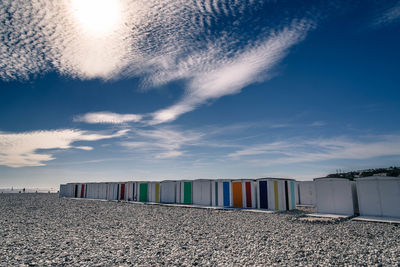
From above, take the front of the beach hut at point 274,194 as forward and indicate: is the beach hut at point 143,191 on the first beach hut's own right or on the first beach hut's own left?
on the first beach hut's own right

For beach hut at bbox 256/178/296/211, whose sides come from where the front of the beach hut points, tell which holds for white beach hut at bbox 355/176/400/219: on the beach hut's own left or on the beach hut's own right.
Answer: on the beach hut's own left

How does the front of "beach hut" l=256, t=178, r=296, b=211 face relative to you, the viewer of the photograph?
facing the viewer

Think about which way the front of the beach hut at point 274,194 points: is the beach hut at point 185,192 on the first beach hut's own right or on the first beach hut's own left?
on the first beach hut's own right

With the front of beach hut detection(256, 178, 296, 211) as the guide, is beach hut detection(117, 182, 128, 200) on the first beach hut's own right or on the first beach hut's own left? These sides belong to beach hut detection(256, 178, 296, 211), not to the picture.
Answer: on the first beach hut's own right

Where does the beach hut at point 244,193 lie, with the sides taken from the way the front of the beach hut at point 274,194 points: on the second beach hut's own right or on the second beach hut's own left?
on the second beach hut's own right

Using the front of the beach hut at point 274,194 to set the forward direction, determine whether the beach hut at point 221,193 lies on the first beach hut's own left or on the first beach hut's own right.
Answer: on the first beach hut's own right
